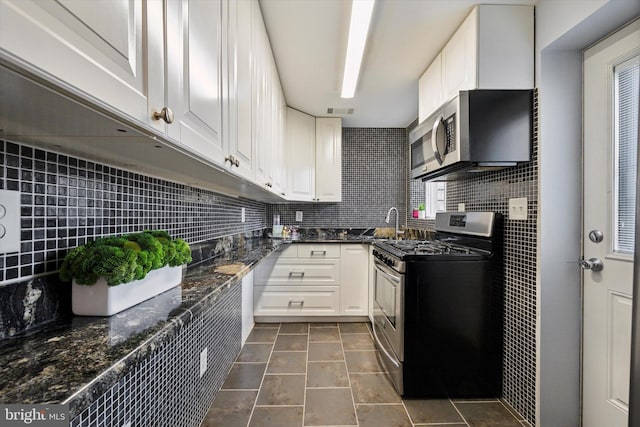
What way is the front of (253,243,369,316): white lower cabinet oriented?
toward the camera

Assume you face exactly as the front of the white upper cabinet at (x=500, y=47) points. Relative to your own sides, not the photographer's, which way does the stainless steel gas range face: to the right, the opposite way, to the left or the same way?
the same way

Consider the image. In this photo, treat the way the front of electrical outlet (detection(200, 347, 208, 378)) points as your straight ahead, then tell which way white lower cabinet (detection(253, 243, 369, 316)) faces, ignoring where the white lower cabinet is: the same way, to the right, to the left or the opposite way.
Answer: to the right

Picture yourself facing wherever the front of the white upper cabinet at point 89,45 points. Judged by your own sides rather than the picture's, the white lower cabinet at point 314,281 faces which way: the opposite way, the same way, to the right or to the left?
to the right

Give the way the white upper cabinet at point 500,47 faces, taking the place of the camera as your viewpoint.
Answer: facing to the left of the viewer

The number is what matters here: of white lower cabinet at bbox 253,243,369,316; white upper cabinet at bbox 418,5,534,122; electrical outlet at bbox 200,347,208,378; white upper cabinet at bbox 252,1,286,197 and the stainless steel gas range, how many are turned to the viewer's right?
2

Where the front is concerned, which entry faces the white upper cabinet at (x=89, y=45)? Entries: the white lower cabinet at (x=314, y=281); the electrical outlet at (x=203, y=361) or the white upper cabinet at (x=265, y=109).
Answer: the white lower cabinet

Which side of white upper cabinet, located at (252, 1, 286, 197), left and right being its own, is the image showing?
right

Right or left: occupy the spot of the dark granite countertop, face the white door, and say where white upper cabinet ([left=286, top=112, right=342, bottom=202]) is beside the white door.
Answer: left

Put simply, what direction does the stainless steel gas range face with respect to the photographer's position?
facing to the left of the viewer

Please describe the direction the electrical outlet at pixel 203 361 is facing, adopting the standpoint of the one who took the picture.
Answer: facing to the right of the viewer

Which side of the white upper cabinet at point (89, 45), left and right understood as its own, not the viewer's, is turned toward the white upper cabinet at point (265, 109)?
left

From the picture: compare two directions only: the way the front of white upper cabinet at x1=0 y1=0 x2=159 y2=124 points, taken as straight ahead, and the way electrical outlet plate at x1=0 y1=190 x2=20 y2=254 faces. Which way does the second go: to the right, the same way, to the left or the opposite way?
the same way

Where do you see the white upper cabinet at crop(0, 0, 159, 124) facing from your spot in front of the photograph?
facing the viewer and to the right of the viewer

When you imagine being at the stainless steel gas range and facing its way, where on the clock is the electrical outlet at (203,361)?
The electrical outlet is roughly at 11 o'clock from the stainless steel gas range.

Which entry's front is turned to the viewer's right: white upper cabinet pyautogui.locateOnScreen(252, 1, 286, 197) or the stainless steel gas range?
the white upper cabinet

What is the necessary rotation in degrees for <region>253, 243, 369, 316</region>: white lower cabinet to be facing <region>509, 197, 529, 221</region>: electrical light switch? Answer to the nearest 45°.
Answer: approximately 45° to its left

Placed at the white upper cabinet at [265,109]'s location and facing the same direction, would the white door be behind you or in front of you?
in front
